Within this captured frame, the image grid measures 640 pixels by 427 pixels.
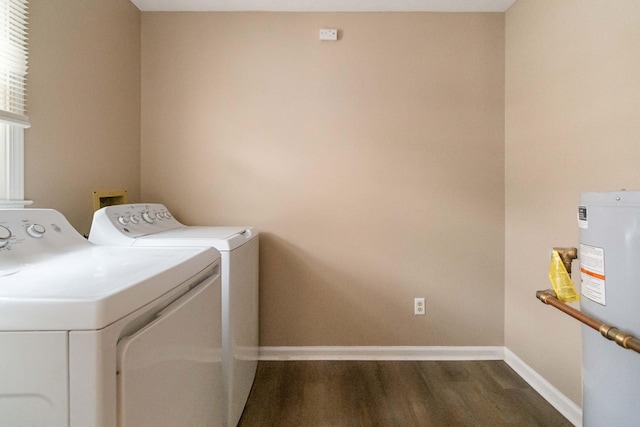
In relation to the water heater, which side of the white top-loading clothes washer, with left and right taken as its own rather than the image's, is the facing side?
front

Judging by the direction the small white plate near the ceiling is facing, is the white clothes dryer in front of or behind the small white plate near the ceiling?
in front

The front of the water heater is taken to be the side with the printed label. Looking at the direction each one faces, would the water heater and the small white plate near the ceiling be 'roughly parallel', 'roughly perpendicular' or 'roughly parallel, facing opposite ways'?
roughly perpendicular

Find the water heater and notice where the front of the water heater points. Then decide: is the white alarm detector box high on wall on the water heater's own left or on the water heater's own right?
on the water heater's own right

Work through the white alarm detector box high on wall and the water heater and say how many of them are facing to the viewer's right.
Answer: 0

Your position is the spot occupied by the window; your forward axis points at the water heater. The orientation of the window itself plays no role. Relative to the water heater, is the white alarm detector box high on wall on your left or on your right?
left

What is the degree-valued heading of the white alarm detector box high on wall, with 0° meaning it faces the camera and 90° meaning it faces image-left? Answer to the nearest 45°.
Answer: approximately 0°

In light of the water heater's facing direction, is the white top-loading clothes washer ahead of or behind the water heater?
ahead

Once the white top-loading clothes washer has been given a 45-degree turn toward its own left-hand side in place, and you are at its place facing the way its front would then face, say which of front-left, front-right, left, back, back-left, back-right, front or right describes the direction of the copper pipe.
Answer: front-right

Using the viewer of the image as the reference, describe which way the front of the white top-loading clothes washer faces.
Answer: facing the viewer and to the right of the viewer
